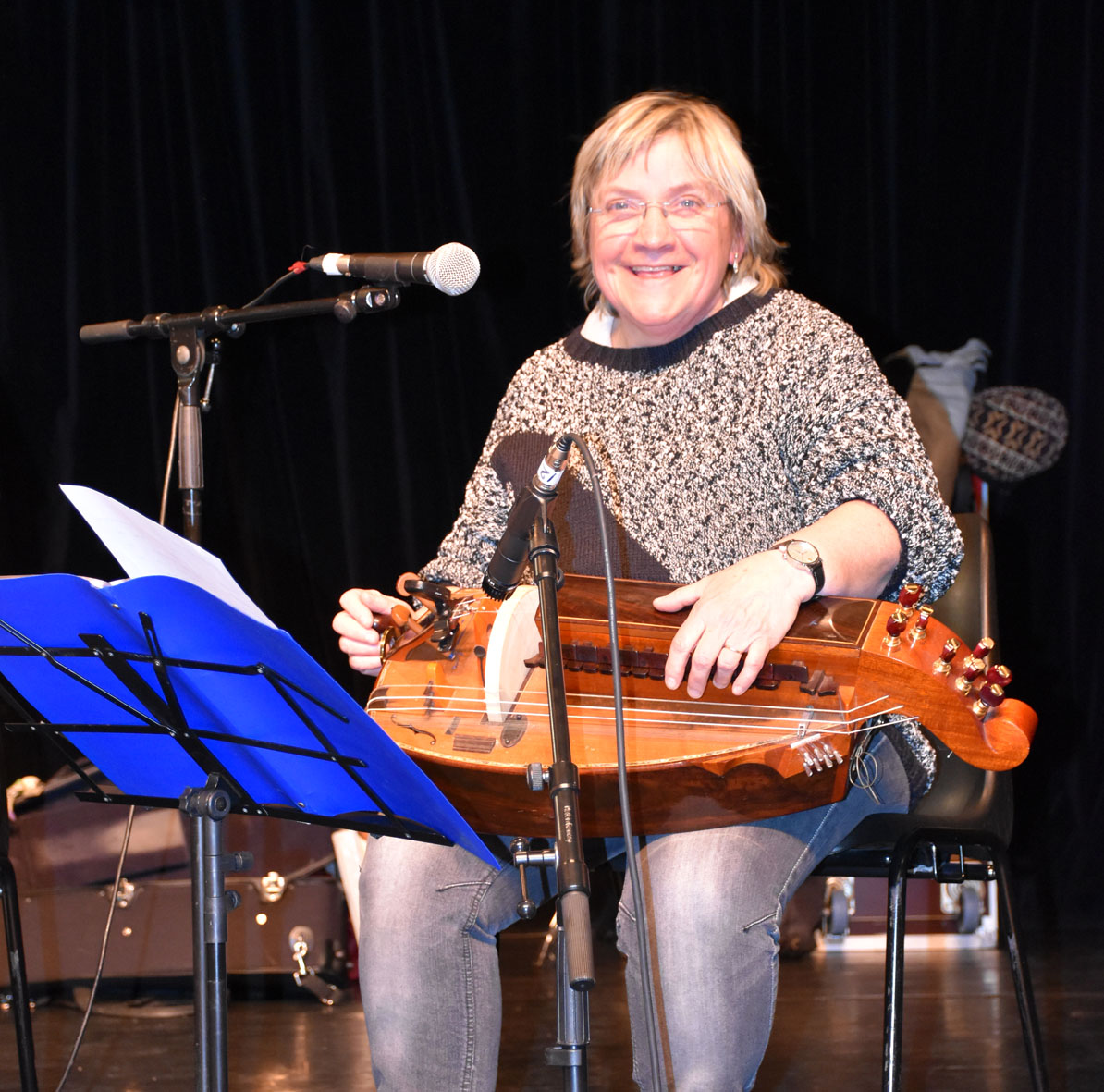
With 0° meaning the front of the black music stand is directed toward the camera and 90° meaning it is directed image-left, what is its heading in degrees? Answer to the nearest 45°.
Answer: approximately 225°

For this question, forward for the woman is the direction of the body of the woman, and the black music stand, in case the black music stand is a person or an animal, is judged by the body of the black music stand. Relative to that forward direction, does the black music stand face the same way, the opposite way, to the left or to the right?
the opposite way

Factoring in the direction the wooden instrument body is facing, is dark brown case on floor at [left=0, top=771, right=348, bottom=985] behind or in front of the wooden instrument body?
behind

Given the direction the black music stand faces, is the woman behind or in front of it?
in front

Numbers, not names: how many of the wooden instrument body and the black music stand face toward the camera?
1
